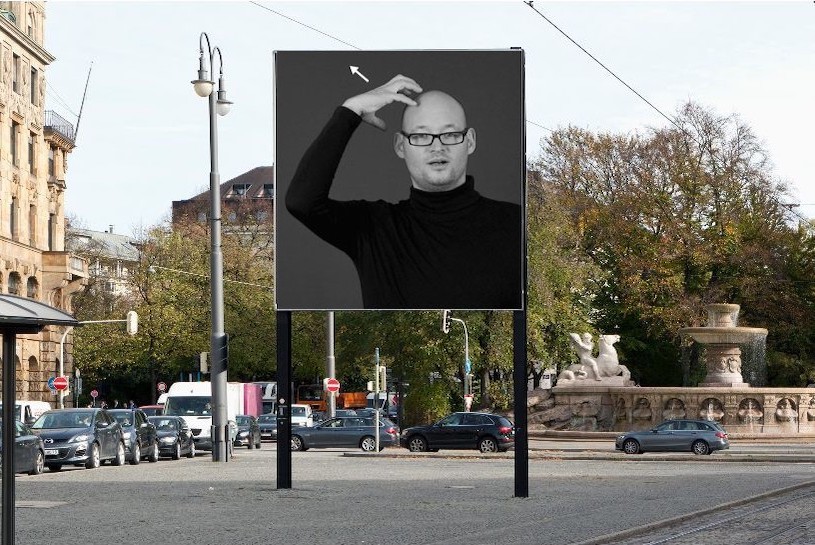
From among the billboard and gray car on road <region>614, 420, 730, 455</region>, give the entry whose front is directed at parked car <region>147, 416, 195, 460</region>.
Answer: gray car on road <region>614, 420, 730, 455</region>

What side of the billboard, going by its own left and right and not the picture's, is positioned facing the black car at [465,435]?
back

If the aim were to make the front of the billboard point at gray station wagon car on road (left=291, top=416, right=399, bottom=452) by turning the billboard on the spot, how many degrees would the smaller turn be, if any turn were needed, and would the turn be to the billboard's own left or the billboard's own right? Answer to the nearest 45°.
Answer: approximately 180°

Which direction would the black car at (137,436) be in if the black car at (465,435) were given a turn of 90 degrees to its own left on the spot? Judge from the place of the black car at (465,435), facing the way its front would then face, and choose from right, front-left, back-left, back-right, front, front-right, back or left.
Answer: front-right

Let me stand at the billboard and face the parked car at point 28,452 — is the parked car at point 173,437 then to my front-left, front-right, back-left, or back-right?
front-right

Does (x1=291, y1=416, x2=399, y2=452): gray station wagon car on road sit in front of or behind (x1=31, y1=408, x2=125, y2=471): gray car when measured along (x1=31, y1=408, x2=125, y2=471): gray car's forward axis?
behind

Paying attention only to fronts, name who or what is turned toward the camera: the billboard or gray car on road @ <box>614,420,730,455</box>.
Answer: the billboard

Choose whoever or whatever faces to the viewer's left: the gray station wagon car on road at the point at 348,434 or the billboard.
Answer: the gray station wagon car on road

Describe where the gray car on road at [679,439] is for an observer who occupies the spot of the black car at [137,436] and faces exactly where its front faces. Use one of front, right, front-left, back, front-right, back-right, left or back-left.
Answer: back-left

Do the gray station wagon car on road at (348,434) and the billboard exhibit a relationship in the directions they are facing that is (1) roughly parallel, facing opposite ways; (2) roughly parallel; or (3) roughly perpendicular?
roughly perpendicular

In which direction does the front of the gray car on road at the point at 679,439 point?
to the viewer's left

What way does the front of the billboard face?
toward the camera

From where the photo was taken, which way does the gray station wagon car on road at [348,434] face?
to the viewer's left

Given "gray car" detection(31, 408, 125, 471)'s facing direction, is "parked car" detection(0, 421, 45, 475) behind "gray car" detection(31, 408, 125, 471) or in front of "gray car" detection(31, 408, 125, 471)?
in front
